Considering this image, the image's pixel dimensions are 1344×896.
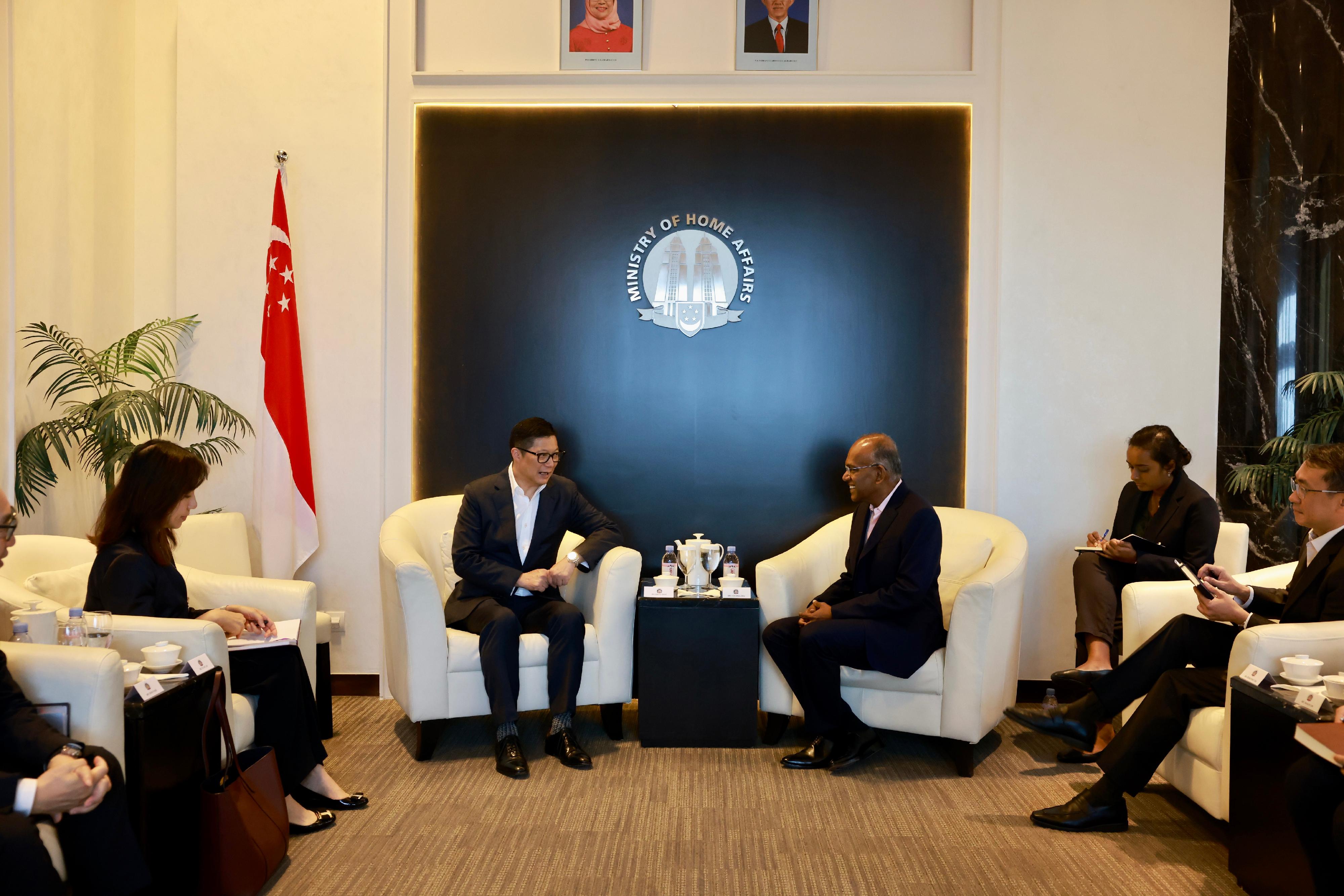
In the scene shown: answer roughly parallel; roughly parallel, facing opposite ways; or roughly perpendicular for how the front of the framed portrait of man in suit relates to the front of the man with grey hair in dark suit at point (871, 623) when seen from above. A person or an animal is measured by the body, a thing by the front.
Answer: roughly perpendicular

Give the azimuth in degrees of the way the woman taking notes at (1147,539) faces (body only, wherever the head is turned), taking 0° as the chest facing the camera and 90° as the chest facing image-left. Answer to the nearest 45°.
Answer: approximately 45°

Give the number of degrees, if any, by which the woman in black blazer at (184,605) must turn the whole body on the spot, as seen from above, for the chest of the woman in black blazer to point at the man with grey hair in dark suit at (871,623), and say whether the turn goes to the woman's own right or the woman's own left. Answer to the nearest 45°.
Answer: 0° — they already face them

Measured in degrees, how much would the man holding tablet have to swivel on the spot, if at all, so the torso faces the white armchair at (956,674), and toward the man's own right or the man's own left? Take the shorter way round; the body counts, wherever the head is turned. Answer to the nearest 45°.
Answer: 0° — they already face it

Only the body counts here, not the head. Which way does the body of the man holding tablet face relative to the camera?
to the viewer's left

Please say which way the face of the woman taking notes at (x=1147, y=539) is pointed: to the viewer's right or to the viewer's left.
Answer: to the viewer's left

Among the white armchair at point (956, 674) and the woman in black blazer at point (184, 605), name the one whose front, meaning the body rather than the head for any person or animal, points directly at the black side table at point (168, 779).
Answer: the white armchair

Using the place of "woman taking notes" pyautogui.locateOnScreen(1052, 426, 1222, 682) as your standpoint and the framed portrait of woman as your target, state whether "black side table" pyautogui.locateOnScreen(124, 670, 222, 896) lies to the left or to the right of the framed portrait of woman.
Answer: left

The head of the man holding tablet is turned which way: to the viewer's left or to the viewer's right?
to the viewer's left

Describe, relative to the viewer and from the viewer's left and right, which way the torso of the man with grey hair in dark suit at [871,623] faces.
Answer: facing to the left of the viewer

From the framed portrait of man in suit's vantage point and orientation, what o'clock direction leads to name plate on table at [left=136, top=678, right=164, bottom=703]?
The name plate on table is roughly at 1 o'clock from the framed portrait of man in suit.
